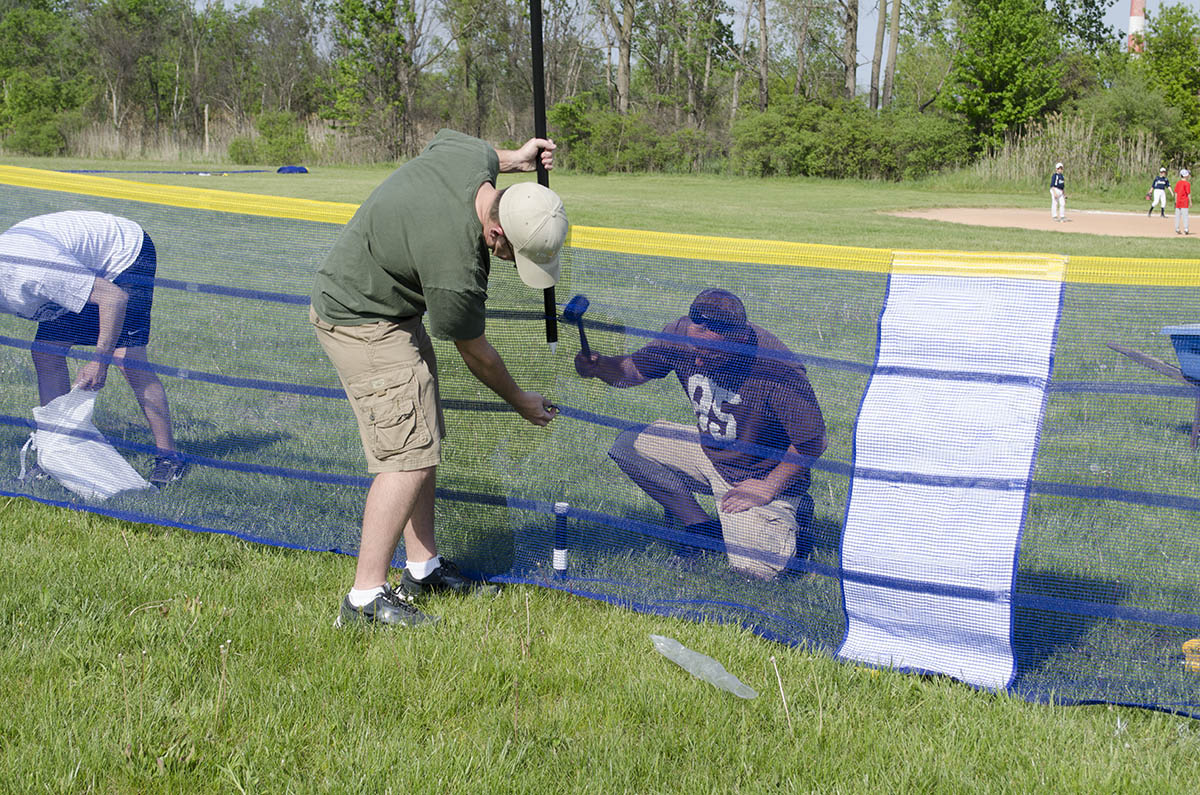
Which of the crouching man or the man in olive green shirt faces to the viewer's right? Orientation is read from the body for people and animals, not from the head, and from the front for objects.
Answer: the man in olive green shirt

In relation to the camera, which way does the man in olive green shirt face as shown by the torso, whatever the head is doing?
to the viewer's right

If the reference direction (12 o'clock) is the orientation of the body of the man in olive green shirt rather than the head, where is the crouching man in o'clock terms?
The crouching man is roughly at 12 o'clock from the man in olive green shirt.

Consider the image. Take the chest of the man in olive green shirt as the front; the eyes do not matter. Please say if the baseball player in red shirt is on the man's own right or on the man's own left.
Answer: on the man's own left

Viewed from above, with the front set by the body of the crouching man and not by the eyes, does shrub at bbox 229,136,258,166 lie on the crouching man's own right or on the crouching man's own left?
on the crouching man's own right

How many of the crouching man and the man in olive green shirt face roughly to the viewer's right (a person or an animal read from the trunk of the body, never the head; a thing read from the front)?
1

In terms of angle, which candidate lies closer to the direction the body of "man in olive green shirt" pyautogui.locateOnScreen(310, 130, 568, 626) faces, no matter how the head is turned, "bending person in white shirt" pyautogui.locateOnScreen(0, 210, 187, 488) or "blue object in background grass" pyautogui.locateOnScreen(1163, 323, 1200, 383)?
the blue object in background grass

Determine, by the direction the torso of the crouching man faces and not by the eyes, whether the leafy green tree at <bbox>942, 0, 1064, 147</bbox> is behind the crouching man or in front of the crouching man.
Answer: behind

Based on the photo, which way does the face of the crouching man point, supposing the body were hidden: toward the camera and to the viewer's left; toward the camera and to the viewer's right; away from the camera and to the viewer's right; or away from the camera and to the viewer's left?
toward the camera and to the viewer's left

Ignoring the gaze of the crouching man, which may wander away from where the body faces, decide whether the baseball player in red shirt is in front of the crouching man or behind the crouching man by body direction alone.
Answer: behind

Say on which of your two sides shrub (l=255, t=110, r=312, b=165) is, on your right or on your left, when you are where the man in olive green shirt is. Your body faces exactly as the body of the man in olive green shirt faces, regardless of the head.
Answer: on your left

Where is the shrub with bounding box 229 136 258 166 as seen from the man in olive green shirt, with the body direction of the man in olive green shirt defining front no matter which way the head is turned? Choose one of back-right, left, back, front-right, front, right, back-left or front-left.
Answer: left

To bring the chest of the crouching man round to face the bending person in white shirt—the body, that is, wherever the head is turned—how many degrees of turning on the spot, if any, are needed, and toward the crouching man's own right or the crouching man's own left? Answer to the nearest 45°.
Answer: approximately 45° to the crouching man's own right

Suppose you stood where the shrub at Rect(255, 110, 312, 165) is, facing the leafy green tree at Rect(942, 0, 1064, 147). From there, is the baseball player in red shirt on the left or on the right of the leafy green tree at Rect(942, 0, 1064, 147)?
right
